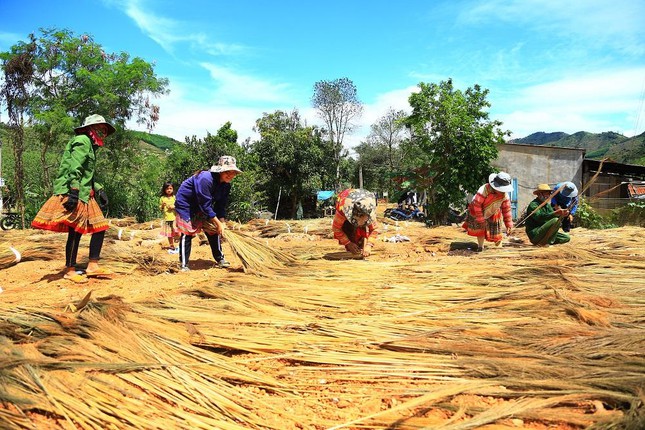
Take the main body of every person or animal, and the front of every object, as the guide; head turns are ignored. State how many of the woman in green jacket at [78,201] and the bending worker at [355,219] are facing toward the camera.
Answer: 1

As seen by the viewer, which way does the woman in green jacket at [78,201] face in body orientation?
to the viewer's right

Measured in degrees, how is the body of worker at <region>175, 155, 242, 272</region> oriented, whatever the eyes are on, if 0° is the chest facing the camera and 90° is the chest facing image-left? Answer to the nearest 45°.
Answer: approximately 315°

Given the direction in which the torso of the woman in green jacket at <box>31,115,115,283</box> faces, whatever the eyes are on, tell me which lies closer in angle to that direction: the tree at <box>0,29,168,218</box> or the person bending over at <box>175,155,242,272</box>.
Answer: the person bending over

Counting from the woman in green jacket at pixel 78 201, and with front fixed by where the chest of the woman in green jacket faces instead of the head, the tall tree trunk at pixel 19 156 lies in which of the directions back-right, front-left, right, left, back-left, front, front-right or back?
left

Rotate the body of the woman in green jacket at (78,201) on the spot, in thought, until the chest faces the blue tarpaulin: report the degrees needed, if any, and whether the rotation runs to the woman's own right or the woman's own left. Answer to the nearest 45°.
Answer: approximately 45° to the woman's own left

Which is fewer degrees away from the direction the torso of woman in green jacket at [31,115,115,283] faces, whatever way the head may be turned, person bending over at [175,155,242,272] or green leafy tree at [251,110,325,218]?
the person bending over

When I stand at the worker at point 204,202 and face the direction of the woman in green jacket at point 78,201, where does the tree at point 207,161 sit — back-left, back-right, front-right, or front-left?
back-right

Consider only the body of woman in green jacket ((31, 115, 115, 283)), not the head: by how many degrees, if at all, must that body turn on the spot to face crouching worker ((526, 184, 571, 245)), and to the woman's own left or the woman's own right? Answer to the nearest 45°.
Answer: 0° — they already face them

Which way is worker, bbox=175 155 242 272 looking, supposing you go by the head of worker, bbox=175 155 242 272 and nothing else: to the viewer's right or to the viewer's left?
to the viewer's right

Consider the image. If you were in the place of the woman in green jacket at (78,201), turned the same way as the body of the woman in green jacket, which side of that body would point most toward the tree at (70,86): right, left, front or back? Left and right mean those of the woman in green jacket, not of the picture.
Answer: left
